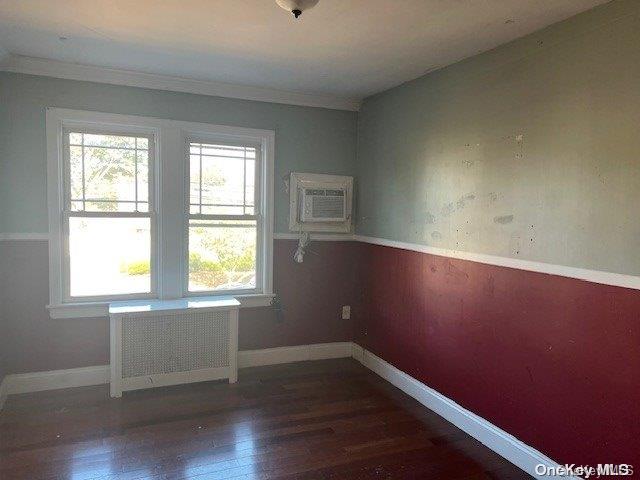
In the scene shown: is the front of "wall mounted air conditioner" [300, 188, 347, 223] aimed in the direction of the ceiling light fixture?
yes

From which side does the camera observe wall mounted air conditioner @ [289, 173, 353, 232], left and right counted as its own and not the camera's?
front

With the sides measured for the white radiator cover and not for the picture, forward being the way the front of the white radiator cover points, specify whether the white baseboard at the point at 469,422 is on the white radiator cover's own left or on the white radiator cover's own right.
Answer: on the white radiator cover's own left

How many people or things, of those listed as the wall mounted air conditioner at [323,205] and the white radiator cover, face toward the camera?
2

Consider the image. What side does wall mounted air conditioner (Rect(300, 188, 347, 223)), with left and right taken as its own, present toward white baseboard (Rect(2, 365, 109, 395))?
right

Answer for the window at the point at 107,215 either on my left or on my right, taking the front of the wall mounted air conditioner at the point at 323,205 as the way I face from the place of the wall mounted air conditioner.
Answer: on my right

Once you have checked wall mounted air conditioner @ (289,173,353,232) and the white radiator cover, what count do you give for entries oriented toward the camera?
2

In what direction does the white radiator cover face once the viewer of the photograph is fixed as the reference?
facing the viewer

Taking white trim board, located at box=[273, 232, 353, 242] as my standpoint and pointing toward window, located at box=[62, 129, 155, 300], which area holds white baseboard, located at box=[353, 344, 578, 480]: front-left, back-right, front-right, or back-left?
back-left
